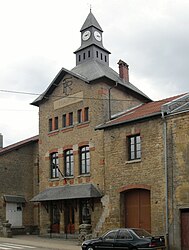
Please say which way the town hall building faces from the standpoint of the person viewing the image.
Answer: facing the viewer and to the left of the viewer

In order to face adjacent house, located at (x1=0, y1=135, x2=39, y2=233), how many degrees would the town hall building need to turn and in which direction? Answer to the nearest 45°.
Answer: approximately 90° to its right
